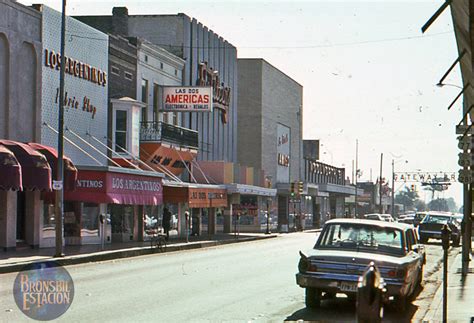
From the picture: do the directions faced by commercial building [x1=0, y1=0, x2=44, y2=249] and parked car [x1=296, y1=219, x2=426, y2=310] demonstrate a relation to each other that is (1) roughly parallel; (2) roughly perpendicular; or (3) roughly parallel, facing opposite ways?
roughly perpendicular

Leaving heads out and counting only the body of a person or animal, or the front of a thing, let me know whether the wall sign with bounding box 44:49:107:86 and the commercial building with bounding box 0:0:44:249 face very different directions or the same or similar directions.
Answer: same or similar directions

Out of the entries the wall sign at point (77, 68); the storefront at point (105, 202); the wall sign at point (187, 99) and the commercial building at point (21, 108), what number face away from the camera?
0

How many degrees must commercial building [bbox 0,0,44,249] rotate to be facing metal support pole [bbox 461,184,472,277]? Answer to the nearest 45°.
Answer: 0° — it already faces it

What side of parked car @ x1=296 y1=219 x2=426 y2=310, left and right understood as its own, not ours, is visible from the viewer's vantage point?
back

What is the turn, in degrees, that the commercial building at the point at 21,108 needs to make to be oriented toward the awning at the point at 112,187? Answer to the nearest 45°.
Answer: approximately 90° to its left

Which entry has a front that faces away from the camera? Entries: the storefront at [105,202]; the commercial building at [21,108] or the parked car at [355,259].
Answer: the parked car

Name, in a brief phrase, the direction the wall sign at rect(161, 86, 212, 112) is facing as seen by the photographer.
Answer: facing the viewer

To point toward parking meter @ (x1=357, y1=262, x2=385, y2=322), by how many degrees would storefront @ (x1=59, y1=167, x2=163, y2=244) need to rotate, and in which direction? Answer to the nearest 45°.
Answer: approximately 45° to its right

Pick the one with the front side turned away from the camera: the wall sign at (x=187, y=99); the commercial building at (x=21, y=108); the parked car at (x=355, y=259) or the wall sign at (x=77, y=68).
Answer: the parked car

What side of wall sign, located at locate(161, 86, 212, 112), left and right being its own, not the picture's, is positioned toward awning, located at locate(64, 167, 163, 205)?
front

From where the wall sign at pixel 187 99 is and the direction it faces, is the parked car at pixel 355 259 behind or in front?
in front

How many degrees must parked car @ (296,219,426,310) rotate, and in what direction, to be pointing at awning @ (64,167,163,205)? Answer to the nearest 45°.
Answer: approximately 45° to its left

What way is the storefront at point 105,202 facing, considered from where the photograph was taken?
facing the viewer and to the right of the viewer

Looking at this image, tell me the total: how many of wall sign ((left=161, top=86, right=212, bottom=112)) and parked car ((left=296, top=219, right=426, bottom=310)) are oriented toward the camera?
1

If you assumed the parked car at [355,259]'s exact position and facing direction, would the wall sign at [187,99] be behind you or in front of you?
in front

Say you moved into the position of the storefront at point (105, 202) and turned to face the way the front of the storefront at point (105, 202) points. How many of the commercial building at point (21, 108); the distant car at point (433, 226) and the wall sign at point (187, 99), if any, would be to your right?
1
